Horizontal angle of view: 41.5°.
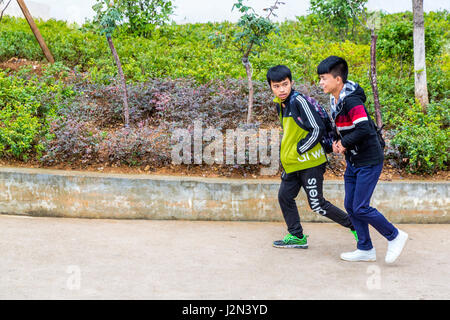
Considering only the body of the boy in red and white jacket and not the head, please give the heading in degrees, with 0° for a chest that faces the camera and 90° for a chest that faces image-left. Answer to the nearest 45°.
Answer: approximately 90°

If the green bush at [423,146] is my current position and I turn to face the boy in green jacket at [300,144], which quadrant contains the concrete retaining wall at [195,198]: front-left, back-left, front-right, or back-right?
front-right

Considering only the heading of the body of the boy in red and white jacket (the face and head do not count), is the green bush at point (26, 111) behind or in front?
in front

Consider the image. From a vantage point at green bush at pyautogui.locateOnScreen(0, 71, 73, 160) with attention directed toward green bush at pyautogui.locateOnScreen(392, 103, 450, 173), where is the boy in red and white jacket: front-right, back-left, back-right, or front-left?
front-right

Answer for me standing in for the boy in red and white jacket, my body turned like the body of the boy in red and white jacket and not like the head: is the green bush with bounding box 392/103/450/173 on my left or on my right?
on my right
